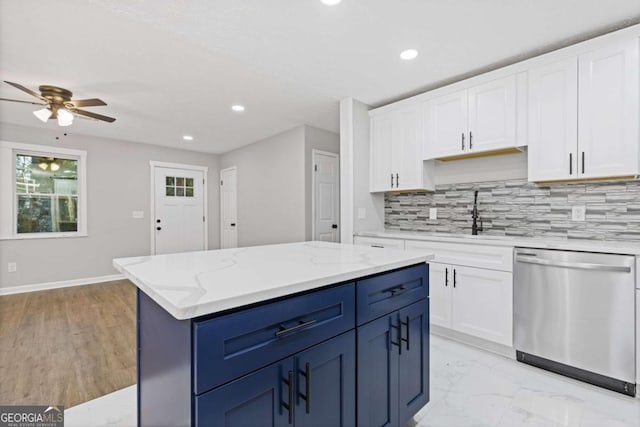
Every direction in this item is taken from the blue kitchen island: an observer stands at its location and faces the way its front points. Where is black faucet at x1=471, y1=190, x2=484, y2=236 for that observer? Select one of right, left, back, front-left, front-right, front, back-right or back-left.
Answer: left

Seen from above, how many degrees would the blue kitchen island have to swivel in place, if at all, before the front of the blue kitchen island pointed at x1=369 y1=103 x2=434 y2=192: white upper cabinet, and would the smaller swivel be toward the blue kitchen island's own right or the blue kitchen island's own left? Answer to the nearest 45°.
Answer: approximately 90° to the blue kitchen island's own left

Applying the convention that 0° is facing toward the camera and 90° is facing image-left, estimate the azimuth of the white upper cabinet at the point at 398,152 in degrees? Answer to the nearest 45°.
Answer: approximately 45°

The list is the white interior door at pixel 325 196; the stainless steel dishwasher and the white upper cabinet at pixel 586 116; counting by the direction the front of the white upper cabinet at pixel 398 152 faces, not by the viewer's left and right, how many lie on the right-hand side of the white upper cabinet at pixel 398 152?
1

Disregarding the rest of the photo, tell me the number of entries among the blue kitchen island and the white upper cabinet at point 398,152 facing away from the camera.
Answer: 0

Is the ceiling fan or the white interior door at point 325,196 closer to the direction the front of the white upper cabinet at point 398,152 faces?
the ceiling fan

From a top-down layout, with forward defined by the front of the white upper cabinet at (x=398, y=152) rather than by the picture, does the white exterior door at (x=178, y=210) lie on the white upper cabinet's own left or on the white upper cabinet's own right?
on the white upper cabinet's own right

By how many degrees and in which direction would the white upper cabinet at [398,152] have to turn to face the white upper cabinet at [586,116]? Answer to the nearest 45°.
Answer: approximately 90° to its left

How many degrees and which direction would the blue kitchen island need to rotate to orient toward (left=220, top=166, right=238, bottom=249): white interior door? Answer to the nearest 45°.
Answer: approximately 135° to its left

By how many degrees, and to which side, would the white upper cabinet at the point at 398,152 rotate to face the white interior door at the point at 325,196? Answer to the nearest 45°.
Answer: approximately 90° to its right

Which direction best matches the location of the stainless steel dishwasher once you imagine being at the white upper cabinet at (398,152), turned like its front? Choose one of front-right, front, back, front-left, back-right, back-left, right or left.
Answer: left

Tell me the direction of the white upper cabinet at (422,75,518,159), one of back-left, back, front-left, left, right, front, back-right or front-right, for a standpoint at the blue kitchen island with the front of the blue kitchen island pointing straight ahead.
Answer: left

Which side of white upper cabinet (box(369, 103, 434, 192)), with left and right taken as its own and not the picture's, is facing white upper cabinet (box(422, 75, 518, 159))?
left

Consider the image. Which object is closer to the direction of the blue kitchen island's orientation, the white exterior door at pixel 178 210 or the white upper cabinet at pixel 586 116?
the white upper cabinet
